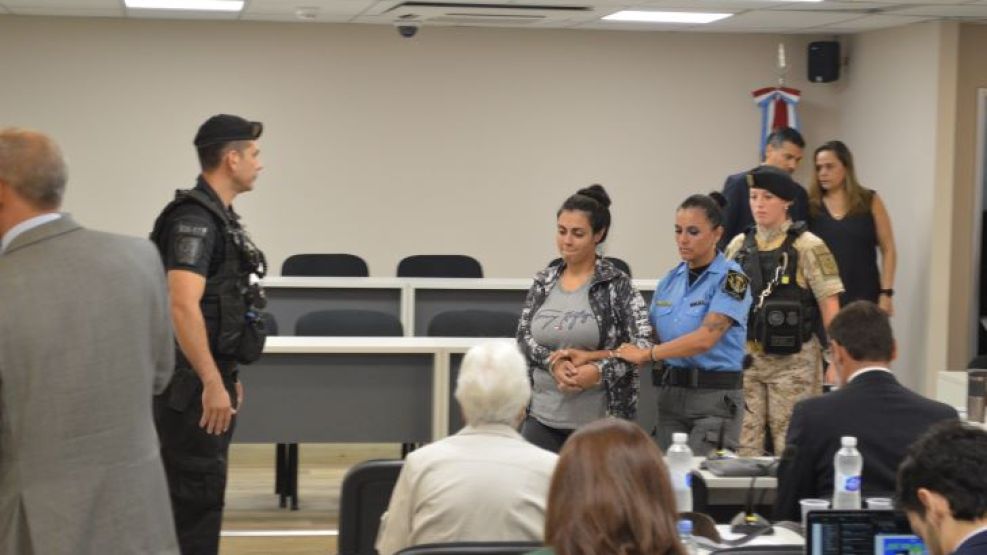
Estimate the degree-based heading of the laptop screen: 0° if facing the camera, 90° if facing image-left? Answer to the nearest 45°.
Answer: approximately 0°

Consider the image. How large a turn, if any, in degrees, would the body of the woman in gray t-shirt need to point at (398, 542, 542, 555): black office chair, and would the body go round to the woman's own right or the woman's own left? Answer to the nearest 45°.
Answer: approximately 45° to the woman's own left

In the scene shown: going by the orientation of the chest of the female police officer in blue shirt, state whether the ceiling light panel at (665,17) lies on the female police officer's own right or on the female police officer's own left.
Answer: on the female police officer's own right

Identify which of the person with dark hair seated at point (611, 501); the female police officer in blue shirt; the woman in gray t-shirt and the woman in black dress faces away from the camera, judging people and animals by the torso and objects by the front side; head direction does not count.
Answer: the person with dark hair seated

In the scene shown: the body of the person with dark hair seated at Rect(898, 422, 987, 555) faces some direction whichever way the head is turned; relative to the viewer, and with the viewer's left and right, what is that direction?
facing away from the viewer and to the left of the viewer

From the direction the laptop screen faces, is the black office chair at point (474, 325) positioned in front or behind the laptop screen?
behind

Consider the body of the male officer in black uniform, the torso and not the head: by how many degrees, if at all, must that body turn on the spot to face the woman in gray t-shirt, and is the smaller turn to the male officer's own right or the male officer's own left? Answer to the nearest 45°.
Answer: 0° — they already face them

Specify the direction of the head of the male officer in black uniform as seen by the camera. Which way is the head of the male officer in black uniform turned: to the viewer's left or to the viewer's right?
to the viewer's right

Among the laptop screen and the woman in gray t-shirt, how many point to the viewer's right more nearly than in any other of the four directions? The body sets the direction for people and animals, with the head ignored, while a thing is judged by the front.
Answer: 0

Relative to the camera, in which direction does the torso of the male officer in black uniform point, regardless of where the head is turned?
to the viewer's right

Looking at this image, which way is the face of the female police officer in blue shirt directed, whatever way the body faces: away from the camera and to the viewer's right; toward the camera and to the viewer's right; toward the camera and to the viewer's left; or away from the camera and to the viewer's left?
toward the camera and to the viewer's left

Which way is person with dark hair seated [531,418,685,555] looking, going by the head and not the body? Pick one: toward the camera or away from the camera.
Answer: away from the camera

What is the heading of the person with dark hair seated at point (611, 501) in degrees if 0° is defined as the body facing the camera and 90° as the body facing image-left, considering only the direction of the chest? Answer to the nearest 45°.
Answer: approximately 180°

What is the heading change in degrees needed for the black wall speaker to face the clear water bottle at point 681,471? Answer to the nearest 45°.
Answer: approximately 45° to its left
